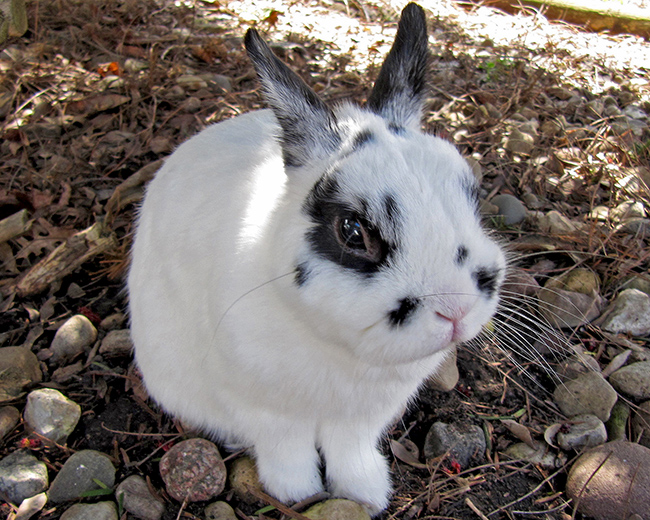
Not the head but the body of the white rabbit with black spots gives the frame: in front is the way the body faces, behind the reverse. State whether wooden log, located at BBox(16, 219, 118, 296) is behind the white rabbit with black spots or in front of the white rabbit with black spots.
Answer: behind

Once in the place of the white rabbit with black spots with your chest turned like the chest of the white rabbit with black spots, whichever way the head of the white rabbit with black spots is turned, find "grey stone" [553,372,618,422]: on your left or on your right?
on your left

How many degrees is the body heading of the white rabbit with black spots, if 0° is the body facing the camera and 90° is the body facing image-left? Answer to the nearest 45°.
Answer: approximately 315°

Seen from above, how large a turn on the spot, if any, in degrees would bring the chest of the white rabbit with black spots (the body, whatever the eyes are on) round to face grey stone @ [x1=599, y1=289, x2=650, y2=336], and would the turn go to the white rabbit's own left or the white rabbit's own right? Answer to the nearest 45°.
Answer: approximately 90° to the white rabbit's own left

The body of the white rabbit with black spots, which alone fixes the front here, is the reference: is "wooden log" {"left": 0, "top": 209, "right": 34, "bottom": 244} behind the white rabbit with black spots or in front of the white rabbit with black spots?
behind

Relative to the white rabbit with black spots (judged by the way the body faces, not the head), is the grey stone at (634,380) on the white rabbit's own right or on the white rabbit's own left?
on the white rabbit's own left

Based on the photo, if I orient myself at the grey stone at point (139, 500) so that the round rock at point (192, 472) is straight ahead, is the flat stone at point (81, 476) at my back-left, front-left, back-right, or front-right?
back-left
